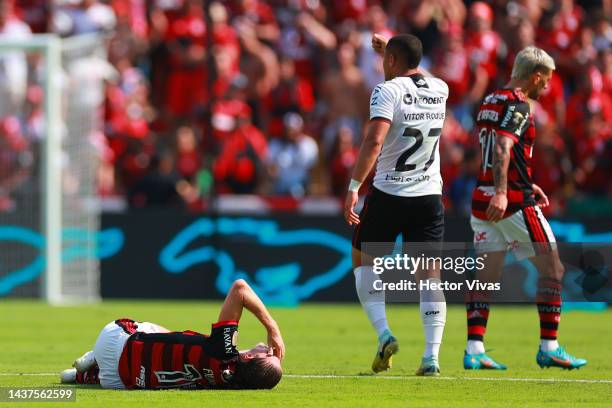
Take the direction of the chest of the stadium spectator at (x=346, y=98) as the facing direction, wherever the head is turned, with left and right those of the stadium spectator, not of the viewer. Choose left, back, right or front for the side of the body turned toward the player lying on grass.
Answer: front

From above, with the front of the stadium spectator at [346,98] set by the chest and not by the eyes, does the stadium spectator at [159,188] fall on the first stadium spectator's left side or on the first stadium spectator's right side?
on the first stadium spectator's right side

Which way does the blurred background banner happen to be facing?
toward the camera

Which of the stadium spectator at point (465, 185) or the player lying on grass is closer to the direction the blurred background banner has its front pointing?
the player lying on grass

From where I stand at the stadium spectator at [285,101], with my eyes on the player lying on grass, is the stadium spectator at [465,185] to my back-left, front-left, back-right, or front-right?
front-left

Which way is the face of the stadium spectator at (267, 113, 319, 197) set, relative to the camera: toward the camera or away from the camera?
toward the camera

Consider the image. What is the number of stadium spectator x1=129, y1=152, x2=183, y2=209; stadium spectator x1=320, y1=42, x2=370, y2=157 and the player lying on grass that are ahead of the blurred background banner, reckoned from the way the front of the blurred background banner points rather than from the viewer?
1

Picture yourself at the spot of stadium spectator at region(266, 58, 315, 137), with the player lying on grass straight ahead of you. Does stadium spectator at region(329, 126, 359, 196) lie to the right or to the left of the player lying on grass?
left

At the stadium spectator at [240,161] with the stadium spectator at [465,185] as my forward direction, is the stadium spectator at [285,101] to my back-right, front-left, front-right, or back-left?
front-left

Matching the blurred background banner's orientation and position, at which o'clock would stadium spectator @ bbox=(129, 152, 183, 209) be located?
The stadium spectator is roughly at 4 o'clock from the blurred background banner.

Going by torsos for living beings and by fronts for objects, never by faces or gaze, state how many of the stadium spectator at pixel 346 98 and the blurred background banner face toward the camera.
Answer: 2

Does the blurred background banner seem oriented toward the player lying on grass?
yes

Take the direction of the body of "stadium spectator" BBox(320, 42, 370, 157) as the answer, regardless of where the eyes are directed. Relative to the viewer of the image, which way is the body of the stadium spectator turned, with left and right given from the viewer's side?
facing the viewer

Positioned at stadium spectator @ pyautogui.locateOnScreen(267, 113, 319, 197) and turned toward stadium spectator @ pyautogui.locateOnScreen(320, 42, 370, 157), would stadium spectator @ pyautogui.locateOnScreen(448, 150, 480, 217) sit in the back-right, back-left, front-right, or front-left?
front-right

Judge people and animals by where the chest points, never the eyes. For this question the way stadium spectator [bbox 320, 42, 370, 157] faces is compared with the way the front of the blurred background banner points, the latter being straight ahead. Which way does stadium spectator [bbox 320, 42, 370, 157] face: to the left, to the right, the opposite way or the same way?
the same way
